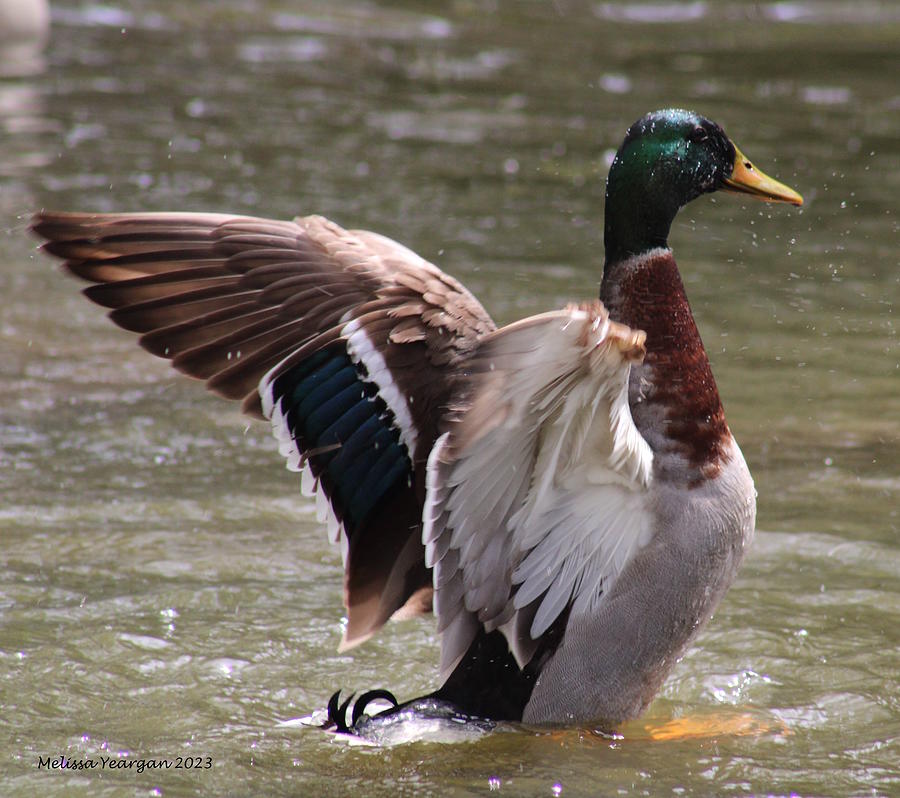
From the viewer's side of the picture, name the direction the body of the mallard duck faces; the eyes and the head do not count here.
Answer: to the viewer's right
